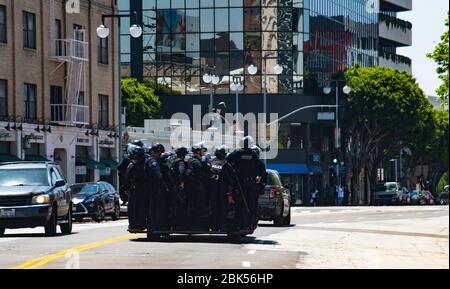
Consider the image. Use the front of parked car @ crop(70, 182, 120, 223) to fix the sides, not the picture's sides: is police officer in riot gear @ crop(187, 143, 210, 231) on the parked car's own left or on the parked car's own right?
on the parked car's own left

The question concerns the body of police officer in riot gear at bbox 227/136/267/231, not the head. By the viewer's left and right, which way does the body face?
facing away from the viewer

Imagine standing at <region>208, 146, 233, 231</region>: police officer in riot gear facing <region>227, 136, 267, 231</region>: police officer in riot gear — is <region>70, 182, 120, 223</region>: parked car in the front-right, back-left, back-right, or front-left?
back-left

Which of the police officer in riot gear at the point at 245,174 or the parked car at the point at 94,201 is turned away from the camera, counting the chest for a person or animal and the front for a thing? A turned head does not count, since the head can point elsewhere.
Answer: the police officer in riot gear

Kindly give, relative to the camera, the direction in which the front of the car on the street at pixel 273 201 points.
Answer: facing away from the viewer and to the right of the viewer

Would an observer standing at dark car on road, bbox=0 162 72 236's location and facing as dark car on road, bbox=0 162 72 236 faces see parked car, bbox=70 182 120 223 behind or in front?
behind

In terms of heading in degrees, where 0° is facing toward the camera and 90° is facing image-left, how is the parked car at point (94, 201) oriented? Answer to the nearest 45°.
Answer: approximately 45°

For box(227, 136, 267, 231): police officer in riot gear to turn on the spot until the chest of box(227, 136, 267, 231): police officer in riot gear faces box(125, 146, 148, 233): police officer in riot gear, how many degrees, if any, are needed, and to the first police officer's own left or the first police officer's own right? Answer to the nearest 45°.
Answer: approximately 90° to the first police officer's own left
